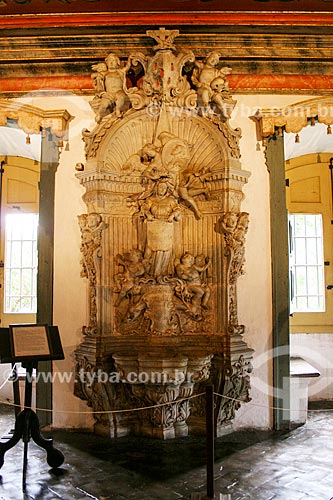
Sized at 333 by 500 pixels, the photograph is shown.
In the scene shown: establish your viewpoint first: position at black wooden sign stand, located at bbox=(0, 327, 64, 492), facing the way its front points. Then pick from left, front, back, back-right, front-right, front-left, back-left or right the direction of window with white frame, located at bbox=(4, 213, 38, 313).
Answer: back

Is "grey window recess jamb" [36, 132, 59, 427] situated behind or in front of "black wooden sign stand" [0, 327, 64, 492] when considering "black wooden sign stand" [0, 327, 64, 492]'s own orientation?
behind

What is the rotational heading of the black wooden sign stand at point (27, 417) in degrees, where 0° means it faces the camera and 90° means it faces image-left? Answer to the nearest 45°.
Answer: approximately 0°

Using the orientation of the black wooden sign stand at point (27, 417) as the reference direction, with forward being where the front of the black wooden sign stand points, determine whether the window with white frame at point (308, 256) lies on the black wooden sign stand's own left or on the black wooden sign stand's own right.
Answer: on the black wooden sign stand's own left

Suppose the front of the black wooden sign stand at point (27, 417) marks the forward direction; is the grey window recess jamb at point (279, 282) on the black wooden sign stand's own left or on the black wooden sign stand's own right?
on the black wooden sign stand's own left

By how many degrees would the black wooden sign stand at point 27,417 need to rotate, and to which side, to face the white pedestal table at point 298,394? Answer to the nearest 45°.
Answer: approximately 90° to its left

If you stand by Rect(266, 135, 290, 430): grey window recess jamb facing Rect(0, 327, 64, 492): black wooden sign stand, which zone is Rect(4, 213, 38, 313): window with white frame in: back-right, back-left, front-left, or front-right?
front-right

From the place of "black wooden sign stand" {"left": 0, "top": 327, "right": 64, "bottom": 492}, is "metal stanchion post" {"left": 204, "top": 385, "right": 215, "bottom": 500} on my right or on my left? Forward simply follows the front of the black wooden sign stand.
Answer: on my left

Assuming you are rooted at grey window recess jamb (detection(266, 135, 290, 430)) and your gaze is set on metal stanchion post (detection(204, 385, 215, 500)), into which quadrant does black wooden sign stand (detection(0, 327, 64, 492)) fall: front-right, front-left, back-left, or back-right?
front-right

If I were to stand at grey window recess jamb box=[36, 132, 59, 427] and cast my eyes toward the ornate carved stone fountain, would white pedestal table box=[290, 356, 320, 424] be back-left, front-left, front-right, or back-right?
front-left

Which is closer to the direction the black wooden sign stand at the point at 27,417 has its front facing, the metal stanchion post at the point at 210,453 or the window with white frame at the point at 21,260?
the metal stanchion post
